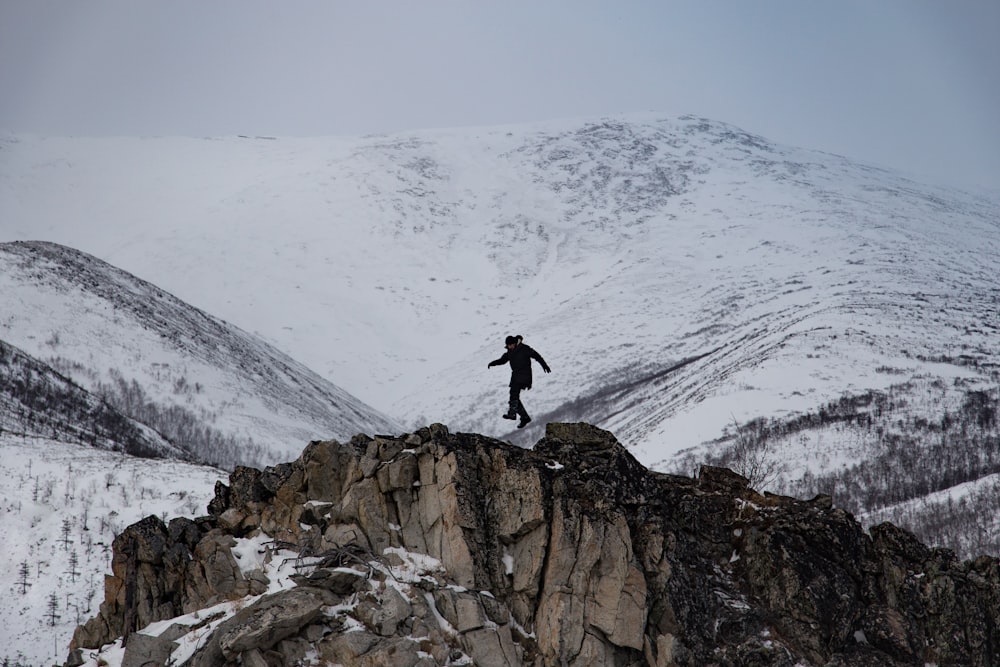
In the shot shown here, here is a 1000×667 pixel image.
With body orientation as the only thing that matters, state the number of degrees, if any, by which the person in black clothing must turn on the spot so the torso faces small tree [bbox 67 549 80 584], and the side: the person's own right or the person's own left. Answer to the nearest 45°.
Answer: approximately 90° to the person's own right

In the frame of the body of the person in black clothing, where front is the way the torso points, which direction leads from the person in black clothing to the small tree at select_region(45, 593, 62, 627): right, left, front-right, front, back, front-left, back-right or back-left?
right

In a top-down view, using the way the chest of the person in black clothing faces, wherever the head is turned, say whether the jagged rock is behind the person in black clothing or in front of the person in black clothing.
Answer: in front

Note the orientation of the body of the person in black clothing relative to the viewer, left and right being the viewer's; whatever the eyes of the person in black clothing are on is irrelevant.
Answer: facing the viewer and to the left of the viewer
